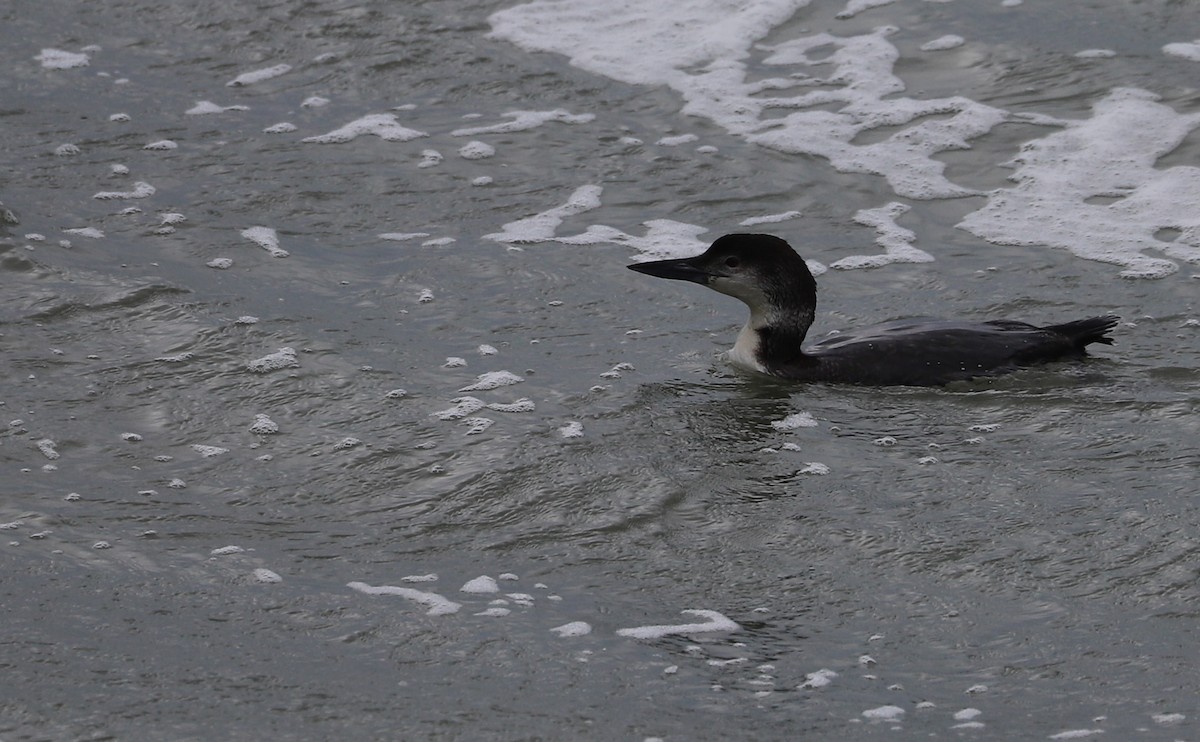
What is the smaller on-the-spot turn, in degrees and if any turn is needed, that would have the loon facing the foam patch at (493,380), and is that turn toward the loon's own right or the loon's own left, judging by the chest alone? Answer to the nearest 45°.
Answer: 0° — it already faces it

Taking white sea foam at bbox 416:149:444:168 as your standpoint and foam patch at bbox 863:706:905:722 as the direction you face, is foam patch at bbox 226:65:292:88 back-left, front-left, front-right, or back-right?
back-right

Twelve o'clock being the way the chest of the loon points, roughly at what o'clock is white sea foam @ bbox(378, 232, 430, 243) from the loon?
The white sea foam is roughly at 1 o'clock from the loon.

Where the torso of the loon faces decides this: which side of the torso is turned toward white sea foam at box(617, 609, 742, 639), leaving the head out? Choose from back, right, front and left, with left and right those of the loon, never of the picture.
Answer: left

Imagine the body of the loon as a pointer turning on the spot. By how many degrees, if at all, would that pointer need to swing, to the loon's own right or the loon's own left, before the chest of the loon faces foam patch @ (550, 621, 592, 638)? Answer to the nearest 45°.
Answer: approximately 90° to the loon's own left

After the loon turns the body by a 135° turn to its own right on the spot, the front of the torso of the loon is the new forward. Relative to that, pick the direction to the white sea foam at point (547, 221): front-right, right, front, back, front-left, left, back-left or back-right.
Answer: left

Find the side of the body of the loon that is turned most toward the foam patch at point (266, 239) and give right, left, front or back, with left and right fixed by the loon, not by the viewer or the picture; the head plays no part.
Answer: front

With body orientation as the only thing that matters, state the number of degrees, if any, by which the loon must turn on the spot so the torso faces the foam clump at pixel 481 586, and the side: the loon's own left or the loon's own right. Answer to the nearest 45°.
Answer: approximately 90° to the loon's own left

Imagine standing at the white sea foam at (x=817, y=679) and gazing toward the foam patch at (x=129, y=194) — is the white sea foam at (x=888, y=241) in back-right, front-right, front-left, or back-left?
front-right

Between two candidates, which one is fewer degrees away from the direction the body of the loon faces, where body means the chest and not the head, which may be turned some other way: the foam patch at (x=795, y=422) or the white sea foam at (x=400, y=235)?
the white sea foam

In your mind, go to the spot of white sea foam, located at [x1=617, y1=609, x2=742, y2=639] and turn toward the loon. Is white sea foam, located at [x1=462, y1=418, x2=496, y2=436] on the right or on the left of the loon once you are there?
left

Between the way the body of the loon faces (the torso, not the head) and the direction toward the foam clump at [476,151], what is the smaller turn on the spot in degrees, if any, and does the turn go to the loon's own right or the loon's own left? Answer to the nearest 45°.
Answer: approximately 45° to the loon's own right

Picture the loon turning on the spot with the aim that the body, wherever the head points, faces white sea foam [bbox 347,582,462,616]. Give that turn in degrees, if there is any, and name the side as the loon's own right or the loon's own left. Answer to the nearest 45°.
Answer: approximately 45° to the loon's own left

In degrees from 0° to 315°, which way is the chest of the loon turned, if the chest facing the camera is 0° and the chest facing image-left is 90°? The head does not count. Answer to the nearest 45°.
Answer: approximately 90°

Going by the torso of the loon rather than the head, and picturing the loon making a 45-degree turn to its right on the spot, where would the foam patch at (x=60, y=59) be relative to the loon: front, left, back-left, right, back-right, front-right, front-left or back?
front

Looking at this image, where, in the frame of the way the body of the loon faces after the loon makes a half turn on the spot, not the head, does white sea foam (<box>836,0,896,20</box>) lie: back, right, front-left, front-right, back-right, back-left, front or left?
left

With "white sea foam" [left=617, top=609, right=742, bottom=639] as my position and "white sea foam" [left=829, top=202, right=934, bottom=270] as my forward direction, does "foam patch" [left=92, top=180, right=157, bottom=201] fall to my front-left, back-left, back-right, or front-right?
front-left

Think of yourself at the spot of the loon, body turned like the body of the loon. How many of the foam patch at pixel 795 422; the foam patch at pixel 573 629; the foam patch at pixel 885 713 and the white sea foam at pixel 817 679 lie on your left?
4

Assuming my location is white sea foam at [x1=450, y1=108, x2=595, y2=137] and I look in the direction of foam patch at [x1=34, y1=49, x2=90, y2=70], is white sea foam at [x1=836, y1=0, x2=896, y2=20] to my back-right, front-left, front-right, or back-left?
back-right

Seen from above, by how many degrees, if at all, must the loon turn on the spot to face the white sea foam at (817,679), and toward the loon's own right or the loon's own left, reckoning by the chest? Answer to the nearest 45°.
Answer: approximately 90° to the loon's own left

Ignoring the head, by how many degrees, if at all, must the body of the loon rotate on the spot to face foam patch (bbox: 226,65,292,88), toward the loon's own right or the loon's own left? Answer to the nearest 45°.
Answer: approximately 45° to the loon's own right

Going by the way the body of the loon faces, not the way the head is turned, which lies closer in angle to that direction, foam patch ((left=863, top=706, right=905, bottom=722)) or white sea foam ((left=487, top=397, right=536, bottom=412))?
the white sea foam
